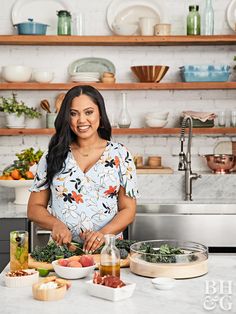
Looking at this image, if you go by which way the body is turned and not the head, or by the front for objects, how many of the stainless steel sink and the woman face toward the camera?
2

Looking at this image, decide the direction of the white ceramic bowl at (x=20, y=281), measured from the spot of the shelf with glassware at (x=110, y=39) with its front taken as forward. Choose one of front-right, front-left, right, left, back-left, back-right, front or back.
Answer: front

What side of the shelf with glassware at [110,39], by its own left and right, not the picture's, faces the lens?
front

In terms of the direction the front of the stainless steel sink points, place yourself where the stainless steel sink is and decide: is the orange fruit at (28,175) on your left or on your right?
on your right

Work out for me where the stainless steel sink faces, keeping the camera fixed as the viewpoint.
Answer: facing the viewer

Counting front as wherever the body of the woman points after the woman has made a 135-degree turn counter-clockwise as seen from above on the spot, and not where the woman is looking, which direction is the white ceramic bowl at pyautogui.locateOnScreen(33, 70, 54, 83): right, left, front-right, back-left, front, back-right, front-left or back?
front-left

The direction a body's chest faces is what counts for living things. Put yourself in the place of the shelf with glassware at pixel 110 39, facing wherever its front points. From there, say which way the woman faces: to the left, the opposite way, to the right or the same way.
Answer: the same way

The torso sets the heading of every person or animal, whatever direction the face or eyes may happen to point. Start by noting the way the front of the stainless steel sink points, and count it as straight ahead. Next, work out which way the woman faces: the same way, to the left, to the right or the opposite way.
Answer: the same way

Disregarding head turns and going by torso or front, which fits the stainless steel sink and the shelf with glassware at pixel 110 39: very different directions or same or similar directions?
same or similar directions

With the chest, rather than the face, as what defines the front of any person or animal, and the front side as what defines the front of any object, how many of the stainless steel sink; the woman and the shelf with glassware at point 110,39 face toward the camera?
3

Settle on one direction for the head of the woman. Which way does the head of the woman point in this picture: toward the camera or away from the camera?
toward the camera
